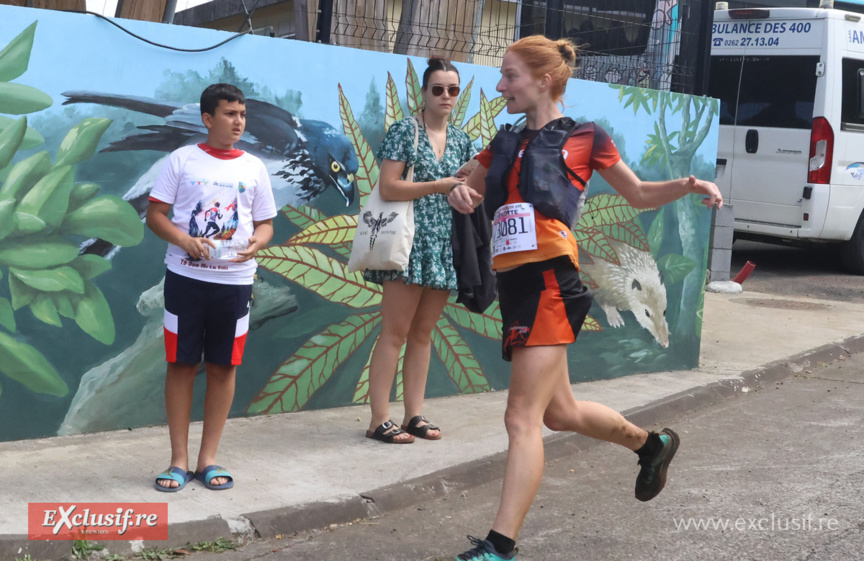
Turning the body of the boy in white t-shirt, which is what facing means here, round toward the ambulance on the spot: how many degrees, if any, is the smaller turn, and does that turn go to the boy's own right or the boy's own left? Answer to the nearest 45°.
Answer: approximately 135° to the boy's own left

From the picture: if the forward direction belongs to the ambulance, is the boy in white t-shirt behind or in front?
behind

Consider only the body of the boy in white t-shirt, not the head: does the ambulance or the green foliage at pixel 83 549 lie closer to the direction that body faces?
the green foliage

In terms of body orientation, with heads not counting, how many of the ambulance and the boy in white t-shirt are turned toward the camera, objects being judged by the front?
1

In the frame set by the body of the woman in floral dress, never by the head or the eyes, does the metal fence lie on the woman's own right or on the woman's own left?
on the woman's own left

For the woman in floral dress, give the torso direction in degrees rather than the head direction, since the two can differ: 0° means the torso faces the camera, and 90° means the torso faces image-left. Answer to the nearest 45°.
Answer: approximately 315°

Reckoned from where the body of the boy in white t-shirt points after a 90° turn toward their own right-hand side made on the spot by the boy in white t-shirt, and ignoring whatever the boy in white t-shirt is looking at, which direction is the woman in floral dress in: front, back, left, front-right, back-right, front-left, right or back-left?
back-right

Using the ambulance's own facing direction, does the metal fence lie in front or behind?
behind

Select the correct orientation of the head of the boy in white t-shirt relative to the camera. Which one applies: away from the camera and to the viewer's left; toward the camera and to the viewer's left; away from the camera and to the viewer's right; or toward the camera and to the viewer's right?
toward the camera and to the viewer's right

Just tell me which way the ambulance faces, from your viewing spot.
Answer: facing away from the viewer and to the right of the viewer
